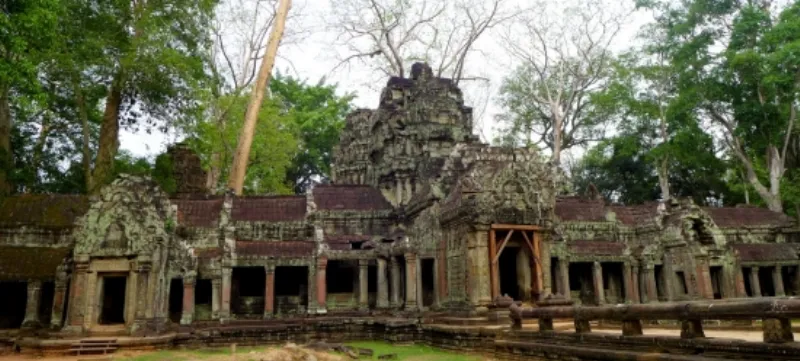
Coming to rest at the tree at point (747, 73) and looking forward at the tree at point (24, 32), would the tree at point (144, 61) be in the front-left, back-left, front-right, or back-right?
front-right

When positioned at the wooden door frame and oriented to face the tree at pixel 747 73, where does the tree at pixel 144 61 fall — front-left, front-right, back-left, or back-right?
back-left

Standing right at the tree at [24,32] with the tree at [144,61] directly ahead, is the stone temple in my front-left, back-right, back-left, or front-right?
front-right

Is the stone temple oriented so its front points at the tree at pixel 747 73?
no

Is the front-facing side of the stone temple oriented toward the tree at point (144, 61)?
no

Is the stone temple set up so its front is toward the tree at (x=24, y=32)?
no

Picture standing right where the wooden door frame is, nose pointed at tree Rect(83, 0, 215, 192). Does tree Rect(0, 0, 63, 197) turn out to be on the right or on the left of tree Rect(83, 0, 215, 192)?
left

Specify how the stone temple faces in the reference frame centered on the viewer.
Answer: facing the viewer and to the right of the viewer

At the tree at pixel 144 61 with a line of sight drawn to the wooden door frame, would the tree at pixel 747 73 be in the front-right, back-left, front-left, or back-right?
front-left
